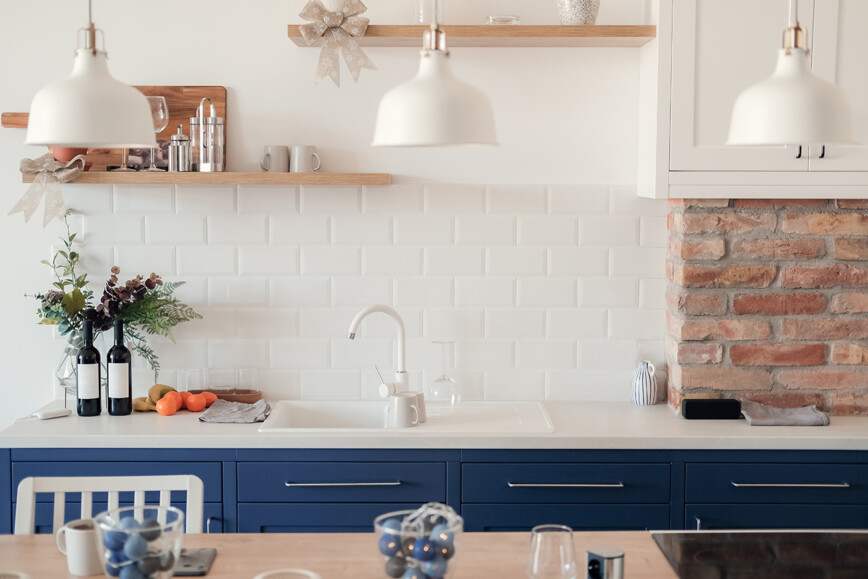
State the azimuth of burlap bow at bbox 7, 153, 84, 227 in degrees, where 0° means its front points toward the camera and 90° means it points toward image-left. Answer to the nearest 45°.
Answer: approximately 0°

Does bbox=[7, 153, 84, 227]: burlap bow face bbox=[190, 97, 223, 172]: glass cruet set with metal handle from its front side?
no

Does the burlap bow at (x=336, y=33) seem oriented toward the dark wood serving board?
no

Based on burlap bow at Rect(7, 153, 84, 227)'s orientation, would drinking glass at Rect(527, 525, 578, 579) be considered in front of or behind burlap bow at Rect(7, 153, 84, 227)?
in front

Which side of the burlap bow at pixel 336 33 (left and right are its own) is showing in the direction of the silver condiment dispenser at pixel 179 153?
right

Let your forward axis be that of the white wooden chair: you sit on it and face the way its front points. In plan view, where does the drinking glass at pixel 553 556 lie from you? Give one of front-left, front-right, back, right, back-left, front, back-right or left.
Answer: front-left

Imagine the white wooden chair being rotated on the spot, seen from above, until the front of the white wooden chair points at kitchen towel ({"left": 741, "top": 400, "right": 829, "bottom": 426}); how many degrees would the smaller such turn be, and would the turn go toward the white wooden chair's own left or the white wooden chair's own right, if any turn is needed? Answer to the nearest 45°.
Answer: approximately 90° to the white wooden chair's own left

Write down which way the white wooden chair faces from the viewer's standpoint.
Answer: facing the viewer

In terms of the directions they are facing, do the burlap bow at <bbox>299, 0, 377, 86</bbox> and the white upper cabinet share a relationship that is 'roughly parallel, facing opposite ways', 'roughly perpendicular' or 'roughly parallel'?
roughly parallel

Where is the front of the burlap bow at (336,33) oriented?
toward the camera

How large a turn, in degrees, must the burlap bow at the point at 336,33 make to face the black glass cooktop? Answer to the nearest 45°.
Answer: approximately 45° to its left
